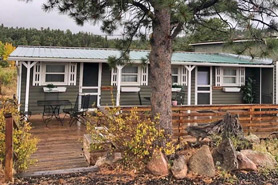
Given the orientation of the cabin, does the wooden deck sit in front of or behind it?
in front

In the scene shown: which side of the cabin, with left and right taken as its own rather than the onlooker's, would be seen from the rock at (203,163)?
front

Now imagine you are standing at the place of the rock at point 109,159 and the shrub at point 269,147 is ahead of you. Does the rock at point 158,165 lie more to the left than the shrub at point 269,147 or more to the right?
right

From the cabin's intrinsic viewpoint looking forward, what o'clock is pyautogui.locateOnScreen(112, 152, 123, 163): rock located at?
The rock is roughly at 12 o'clock from the cabin.

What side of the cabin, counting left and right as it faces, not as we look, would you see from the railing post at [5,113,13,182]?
front

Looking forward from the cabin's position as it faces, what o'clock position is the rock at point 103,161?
The rock is roughly at 12 o'clock from the cabin.

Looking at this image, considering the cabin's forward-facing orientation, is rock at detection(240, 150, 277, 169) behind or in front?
in front

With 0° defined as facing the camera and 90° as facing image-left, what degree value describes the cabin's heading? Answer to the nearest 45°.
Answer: approximately 0°

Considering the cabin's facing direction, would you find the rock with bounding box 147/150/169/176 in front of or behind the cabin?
in front
